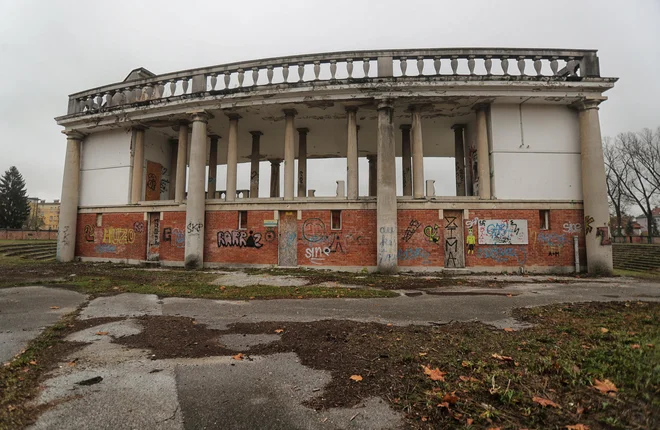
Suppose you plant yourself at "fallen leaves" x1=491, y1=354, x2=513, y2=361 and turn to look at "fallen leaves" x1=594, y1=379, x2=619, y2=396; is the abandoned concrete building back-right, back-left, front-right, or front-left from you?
back-left

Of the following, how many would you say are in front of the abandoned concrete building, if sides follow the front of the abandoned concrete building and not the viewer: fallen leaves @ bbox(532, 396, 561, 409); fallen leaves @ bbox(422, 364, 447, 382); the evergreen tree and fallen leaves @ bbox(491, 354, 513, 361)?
3

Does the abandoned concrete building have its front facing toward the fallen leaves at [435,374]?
yes

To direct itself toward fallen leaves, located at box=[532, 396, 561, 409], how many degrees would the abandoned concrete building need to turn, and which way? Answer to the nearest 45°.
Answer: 0° — it already faces it

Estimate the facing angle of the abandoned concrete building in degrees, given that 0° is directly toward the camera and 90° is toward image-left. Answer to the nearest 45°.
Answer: approximately 0°

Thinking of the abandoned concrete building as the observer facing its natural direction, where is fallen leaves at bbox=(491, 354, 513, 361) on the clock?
The fallen leaves is roughly at 12 o'clock from the abandoned concrete building.

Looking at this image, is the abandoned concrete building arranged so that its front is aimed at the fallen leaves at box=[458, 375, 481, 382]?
yes

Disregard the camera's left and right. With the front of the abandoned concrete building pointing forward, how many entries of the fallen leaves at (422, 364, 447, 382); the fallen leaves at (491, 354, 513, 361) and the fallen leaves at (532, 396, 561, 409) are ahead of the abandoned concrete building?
3

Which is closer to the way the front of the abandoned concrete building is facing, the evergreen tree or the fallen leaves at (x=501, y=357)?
the fallen leaves

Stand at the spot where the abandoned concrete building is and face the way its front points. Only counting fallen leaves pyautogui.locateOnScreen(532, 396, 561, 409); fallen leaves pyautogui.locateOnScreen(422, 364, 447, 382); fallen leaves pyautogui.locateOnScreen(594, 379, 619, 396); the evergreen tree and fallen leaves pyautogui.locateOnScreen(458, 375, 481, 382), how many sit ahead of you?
4

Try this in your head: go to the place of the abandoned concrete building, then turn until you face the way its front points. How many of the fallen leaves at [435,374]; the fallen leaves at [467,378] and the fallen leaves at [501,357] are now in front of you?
3
